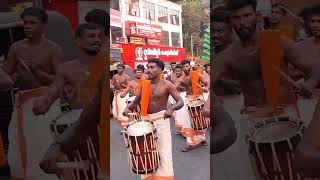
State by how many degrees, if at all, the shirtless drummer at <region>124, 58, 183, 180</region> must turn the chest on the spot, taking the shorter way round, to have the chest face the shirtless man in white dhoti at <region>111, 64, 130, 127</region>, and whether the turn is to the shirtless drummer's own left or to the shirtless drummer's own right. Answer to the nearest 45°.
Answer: approximately 135° to the shirtless drummer's own right

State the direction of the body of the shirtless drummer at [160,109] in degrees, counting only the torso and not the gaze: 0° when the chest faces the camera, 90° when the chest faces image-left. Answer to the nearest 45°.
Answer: approximately 45°
